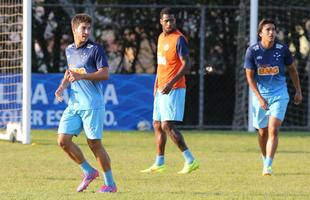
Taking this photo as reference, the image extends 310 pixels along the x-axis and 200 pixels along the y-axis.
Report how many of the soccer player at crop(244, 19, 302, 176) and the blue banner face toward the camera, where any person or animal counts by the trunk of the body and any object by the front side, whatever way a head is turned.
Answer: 2

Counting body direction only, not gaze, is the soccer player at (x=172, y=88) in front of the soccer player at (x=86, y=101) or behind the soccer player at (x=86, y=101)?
behind

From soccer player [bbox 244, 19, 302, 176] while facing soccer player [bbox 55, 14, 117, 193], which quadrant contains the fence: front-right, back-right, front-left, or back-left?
back-right

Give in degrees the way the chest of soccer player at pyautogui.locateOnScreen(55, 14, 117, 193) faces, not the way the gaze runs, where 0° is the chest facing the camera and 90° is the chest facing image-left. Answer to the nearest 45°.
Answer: approximately 45°

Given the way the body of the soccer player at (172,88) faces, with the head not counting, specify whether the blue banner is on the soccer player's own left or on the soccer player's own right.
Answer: on the soccer player's own right

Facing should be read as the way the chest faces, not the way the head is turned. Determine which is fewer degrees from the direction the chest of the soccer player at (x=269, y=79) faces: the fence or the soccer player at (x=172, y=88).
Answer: the soccer player

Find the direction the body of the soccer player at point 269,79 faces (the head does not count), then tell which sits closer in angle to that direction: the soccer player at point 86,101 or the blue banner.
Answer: the soccer player

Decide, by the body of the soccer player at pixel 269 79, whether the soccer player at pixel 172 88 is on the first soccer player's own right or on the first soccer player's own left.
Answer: on the first soccer player's own right
